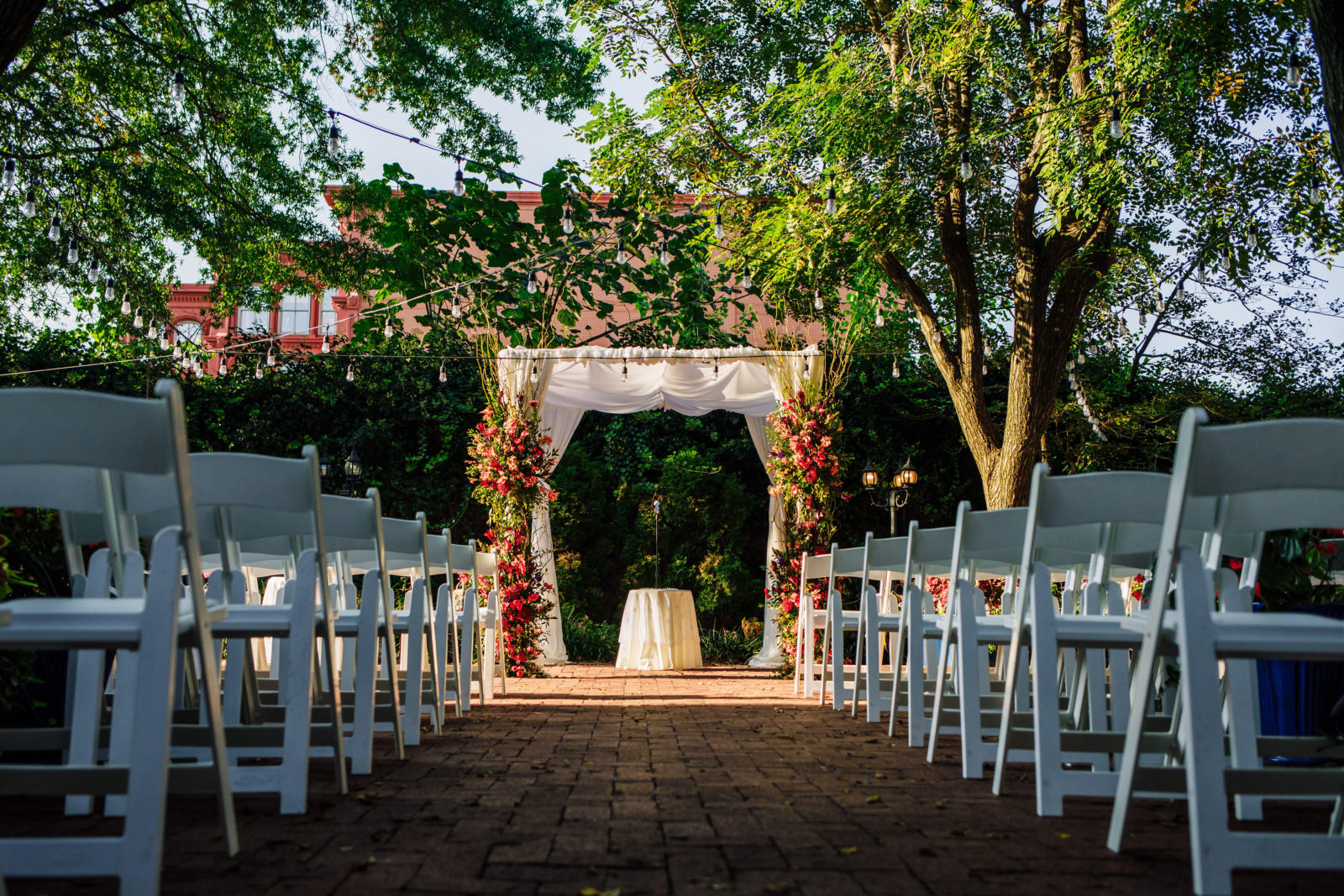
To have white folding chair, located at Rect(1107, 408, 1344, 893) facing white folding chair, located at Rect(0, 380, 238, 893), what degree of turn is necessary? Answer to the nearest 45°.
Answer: approximately 135° to its left

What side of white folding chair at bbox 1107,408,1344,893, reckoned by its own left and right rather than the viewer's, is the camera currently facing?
back

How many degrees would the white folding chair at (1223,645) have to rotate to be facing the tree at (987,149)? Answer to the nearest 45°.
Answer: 0° — it already faces it

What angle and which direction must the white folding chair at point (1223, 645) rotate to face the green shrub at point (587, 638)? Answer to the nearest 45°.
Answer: approximately 45° to its left
